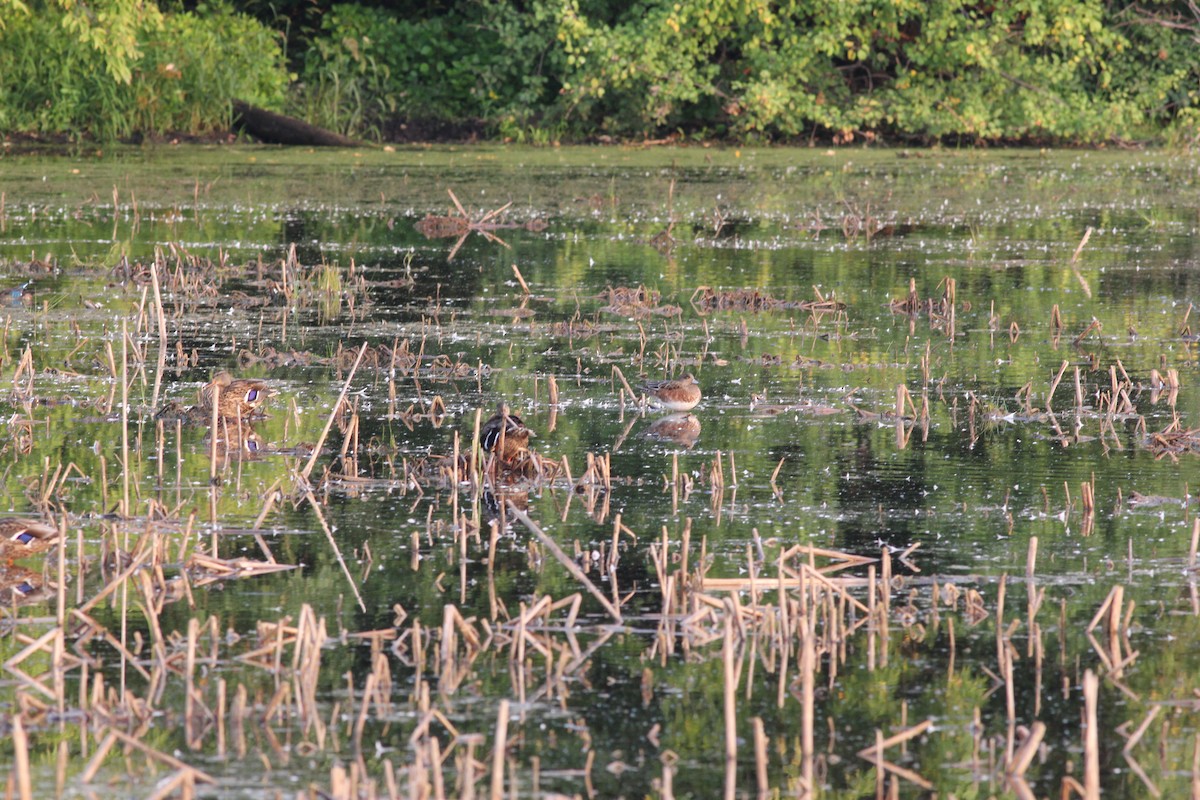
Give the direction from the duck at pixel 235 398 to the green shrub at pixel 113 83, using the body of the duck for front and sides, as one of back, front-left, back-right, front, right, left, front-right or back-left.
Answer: right

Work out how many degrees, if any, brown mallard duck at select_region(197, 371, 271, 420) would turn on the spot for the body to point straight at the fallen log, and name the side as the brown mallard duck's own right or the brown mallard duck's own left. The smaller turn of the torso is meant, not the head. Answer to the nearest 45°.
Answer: approximately 90° to the brown mallard duck's own right

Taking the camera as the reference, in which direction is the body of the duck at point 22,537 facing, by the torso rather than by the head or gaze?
to the viewer's left

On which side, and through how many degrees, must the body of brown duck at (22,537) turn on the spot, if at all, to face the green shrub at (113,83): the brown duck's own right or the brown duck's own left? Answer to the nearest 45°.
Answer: approximately 90° to the brown duck's own right

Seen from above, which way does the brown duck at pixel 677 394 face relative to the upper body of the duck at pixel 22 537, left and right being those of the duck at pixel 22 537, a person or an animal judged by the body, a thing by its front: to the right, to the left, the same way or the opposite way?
the opposite way

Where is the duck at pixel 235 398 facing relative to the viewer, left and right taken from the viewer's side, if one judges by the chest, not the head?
facing to the left of the viewer

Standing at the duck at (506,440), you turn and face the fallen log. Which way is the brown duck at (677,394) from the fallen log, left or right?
right

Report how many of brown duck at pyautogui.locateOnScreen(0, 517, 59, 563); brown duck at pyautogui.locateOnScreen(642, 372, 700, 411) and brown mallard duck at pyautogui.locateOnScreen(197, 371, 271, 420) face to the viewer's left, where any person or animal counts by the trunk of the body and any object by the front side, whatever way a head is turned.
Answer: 2
